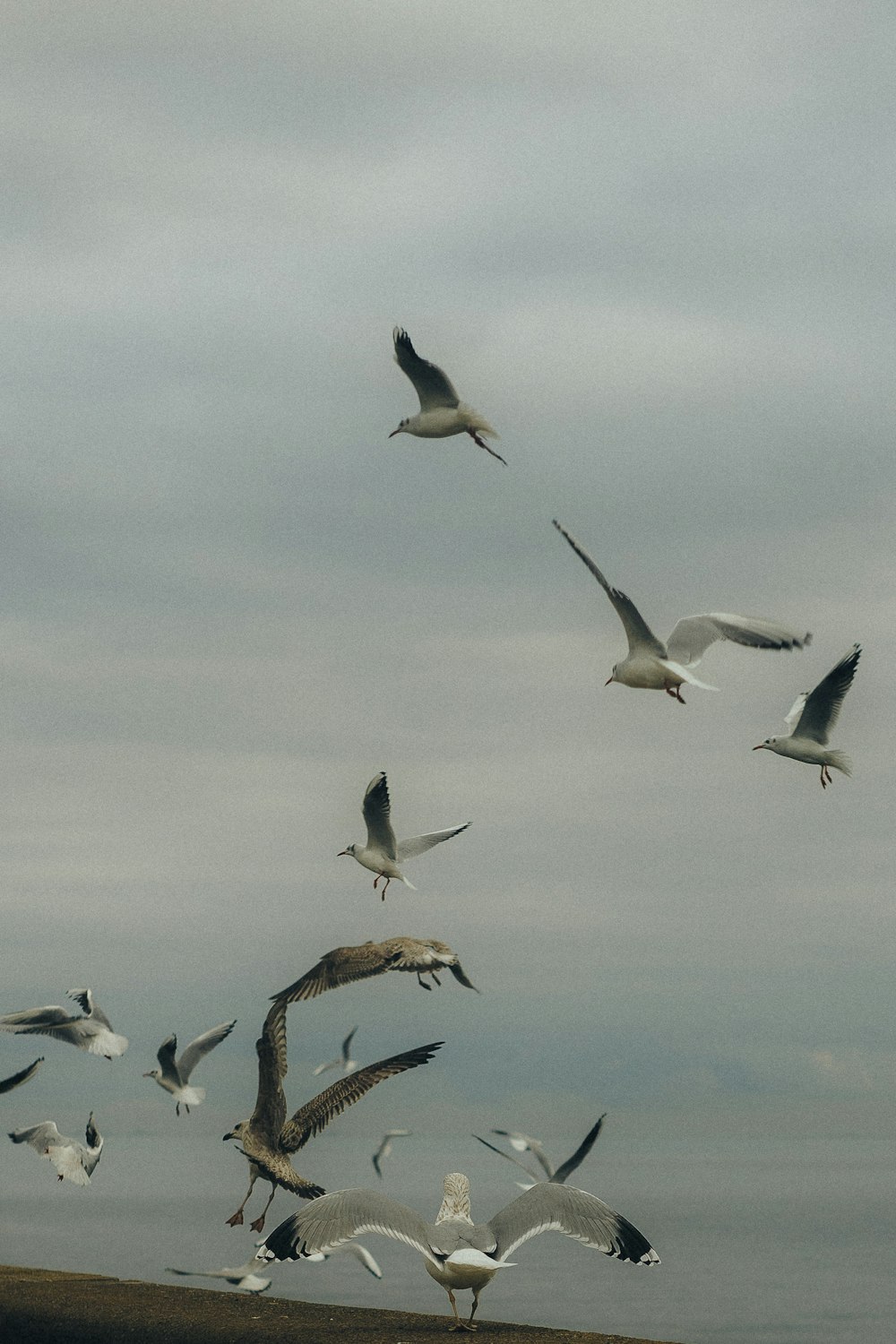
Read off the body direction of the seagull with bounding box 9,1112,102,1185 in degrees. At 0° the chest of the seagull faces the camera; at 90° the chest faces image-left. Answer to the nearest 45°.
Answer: approximately 135°

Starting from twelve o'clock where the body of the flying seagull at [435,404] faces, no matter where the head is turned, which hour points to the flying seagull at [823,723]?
the flying seagull at [823,723] is roughly at 6 o'clock from the flying seagull at [435,404].

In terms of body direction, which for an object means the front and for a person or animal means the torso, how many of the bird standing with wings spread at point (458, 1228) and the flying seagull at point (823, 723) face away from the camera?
1

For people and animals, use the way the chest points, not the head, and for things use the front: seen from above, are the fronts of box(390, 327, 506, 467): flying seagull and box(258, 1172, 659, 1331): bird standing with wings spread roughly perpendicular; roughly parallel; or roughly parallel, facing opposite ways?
roughly perpendicular

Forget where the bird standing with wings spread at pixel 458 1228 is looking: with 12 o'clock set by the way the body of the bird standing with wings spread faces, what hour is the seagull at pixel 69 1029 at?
The seagull is roughly at 11 o'clock from the bird standing with wings spread.

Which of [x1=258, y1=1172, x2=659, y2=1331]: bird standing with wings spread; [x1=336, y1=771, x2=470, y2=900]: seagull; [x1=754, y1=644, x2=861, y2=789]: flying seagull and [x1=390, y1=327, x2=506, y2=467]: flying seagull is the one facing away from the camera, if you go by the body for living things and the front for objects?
the bird standing with wings spread

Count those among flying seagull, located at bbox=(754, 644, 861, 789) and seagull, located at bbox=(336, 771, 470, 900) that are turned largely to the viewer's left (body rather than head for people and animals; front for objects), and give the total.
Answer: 2

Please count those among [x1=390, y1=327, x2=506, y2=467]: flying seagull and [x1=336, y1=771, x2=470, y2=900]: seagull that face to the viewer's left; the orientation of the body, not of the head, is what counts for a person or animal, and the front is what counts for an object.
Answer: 2

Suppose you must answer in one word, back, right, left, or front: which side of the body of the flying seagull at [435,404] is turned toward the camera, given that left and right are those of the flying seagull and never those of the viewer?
left

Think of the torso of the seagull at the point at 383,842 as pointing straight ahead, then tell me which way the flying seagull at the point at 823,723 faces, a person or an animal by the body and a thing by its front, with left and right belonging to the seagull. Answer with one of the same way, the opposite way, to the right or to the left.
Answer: the same way

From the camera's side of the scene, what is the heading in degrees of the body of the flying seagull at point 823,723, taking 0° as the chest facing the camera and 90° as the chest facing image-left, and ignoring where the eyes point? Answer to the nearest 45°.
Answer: approximately 90°

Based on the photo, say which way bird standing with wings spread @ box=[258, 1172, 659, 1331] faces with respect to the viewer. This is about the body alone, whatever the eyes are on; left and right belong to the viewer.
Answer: facing away from the viewer

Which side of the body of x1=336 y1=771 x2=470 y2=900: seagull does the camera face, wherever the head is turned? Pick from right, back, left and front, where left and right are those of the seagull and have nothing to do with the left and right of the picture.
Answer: left

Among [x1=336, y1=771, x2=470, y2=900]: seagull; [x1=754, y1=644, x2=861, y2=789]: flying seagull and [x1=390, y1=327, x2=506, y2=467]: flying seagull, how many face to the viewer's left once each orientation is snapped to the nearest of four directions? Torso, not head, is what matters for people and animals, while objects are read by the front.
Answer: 3
